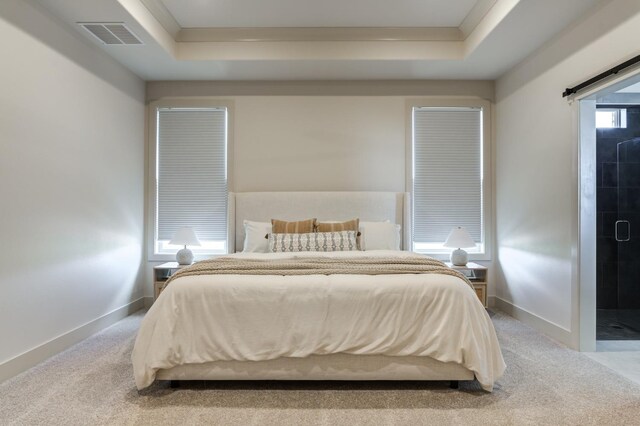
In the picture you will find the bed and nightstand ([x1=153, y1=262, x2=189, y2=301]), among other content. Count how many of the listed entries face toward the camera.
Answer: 2

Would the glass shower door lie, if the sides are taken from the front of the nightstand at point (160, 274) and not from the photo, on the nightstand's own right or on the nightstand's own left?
on the nightstand's own left

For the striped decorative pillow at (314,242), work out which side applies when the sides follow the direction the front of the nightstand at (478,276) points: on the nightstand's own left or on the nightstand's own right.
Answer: on the nightstand's own right

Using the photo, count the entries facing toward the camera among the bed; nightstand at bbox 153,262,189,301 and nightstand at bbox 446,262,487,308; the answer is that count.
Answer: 3

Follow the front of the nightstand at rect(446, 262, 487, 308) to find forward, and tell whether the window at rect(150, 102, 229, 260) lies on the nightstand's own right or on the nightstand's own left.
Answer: on the nightstand's own right

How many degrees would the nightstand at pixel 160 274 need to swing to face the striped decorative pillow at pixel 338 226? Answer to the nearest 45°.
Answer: approximately 45° to its left

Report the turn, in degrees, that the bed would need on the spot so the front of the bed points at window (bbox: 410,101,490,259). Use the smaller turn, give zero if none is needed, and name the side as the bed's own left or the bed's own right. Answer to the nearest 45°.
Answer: approximately 135° to the bed's own left

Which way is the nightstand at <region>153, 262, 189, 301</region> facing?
toward the camera

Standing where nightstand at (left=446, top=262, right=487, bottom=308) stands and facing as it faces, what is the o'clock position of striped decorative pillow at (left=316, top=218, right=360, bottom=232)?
The striped decorative pillow is roughly at 2 o'clock from the nightstand.

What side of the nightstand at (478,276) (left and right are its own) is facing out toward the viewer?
front
